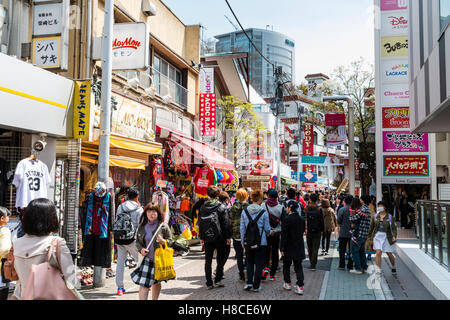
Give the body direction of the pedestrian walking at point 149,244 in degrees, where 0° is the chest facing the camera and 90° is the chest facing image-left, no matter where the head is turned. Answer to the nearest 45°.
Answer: approximately 0°

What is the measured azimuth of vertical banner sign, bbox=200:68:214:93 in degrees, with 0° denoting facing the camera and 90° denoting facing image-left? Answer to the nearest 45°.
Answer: approximately 0°

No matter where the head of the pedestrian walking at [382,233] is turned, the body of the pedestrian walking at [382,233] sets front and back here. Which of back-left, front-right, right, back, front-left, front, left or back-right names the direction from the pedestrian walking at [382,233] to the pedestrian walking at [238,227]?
front-right

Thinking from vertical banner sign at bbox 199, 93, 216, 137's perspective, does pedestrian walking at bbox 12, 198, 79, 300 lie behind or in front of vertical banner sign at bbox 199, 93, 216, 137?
in front

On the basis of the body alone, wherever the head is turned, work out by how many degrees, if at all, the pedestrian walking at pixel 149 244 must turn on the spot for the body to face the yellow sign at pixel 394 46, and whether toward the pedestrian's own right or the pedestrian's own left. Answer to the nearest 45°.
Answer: approximately 135° to the pedestrian's own left

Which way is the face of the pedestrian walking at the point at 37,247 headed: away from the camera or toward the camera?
away from the camera

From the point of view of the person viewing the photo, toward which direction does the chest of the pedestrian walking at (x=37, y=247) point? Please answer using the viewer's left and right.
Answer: facing away from the viewer

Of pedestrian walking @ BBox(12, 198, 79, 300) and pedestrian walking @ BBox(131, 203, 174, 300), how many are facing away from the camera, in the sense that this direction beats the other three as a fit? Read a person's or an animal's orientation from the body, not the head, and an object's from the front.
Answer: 1

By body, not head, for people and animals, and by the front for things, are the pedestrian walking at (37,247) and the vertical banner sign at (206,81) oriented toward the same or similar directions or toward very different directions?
very different directions
